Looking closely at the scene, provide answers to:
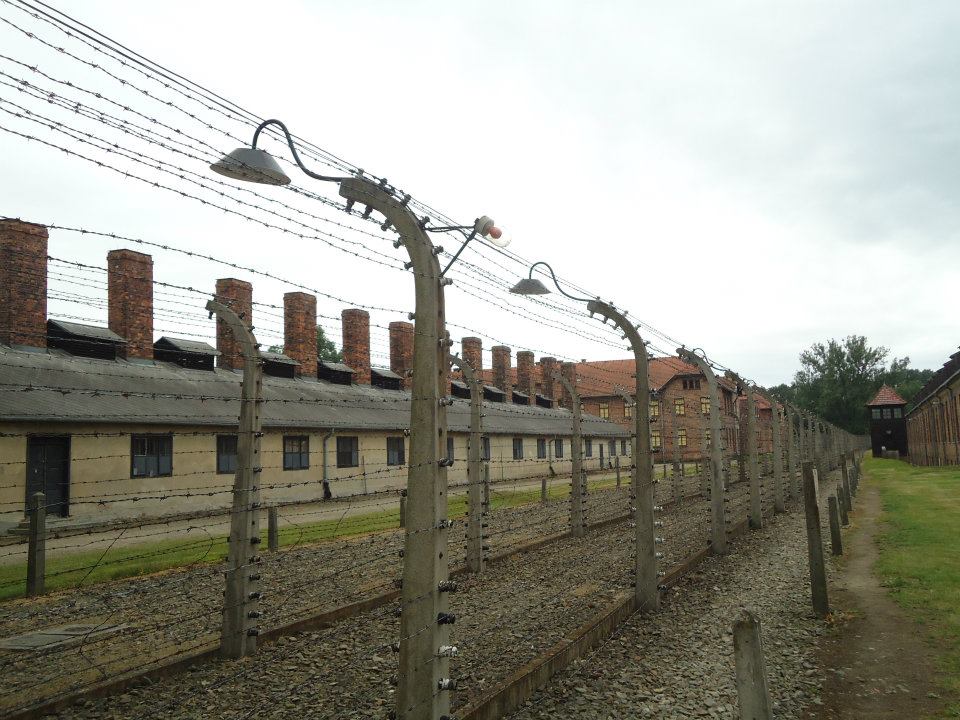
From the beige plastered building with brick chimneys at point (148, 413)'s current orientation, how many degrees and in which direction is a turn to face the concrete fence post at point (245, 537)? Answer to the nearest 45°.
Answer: approximately 45° to its right

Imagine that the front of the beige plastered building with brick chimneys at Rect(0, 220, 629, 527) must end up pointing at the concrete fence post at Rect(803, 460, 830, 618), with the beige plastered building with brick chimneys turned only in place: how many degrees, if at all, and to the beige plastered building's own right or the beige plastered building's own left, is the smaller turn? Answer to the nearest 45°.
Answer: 0° — it already faces it

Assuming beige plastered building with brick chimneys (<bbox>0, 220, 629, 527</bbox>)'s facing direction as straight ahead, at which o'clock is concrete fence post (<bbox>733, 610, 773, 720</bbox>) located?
The concrete fence post is roughly at 1 o'clock from the beige plastered building with brick chimneys.

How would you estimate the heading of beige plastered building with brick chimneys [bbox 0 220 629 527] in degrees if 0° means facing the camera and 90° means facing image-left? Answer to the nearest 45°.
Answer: approximately 315°

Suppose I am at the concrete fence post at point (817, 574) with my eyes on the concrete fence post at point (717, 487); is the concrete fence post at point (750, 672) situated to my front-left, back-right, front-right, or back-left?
back-left

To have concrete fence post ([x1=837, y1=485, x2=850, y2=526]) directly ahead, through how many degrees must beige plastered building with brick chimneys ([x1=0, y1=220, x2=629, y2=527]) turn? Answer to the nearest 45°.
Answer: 0° — it already faces it
